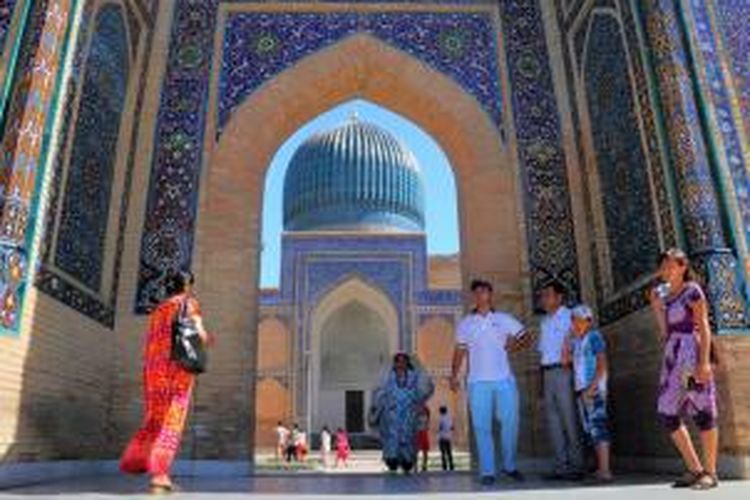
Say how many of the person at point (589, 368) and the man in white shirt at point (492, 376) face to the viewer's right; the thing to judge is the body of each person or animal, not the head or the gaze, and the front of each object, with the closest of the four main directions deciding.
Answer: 0

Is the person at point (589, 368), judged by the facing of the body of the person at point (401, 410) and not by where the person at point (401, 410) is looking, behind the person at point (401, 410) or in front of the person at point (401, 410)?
in front

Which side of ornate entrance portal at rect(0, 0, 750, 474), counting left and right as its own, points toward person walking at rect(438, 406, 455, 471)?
back

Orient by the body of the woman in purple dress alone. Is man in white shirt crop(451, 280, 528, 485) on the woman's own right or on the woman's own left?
on the woman's own right

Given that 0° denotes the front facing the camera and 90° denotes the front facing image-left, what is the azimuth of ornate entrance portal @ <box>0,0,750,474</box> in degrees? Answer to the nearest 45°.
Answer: approximately 0°

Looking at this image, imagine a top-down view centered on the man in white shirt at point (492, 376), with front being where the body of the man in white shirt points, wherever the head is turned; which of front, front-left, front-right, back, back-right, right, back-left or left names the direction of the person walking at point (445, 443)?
back

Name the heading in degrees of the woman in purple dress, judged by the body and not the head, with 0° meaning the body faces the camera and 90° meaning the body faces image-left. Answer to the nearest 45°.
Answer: approximately 45°
